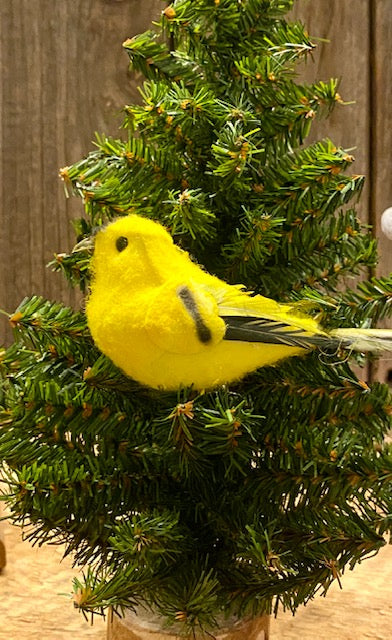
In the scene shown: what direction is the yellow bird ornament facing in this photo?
to the viewer's left
